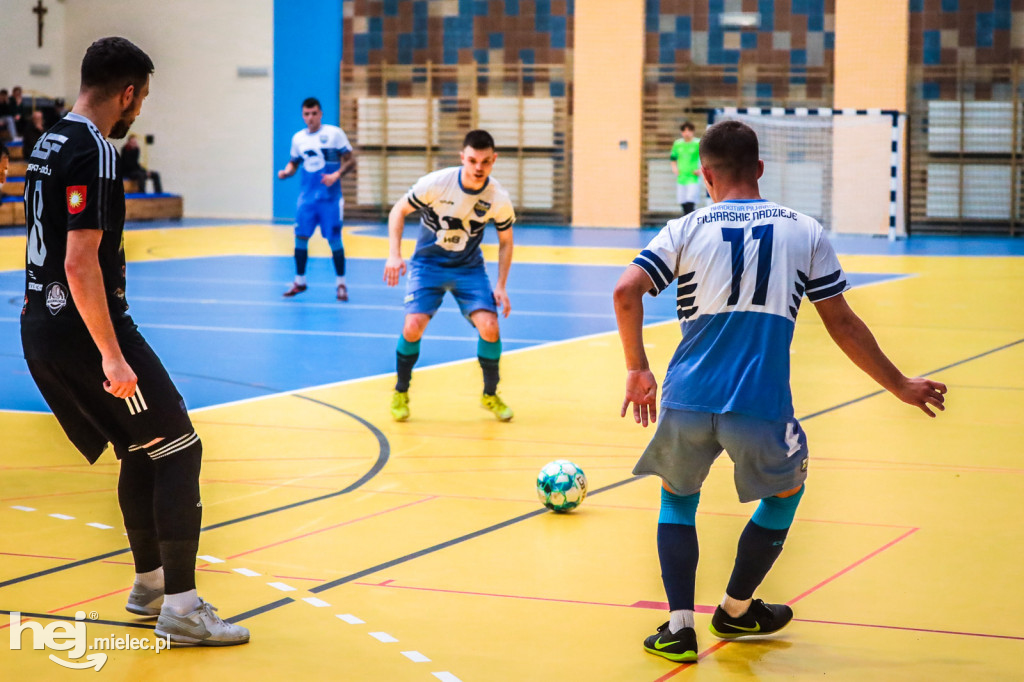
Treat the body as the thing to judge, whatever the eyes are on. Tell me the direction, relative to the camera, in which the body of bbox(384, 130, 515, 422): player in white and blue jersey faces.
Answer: toward the camera

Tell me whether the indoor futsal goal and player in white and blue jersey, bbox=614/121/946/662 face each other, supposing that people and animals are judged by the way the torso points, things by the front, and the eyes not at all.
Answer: yes

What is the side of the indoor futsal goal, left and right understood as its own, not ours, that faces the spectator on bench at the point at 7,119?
right

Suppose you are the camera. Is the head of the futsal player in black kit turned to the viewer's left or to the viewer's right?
to the viewer's right

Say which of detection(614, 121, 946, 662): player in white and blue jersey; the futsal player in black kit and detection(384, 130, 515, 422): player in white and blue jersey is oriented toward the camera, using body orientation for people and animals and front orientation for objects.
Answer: detection(384, 130, 515, 422): player in white and blue jersey

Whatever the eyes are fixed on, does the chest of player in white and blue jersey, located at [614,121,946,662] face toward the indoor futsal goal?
yes

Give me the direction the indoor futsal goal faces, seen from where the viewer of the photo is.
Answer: facing the viewer

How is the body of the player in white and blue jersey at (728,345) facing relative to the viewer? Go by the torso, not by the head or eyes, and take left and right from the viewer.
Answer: facing away from the viewer

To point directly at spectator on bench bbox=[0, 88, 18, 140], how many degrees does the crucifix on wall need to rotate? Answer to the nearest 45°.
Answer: approximately 45° to its right

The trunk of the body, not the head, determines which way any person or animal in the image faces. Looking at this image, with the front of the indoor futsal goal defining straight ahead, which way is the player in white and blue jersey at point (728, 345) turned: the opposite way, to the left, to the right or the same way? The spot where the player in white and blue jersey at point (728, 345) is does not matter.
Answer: the opposite way

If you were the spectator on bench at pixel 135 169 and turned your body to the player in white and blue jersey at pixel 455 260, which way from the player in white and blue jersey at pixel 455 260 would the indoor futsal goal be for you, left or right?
left

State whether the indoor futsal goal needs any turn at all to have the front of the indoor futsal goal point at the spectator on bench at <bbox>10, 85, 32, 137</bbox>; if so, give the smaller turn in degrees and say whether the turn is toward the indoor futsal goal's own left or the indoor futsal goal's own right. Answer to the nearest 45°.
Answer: approximately 90° to the indoor futsal goal's own right

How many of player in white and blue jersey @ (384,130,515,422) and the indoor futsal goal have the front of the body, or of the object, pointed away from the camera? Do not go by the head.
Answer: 0

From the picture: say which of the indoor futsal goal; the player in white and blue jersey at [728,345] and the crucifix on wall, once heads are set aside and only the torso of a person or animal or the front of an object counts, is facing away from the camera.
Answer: the player in white and blue jersey

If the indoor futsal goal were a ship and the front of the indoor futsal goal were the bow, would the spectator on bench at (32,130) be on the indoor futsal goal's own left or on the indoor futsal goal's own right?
on the indoor futsal goal's own right
